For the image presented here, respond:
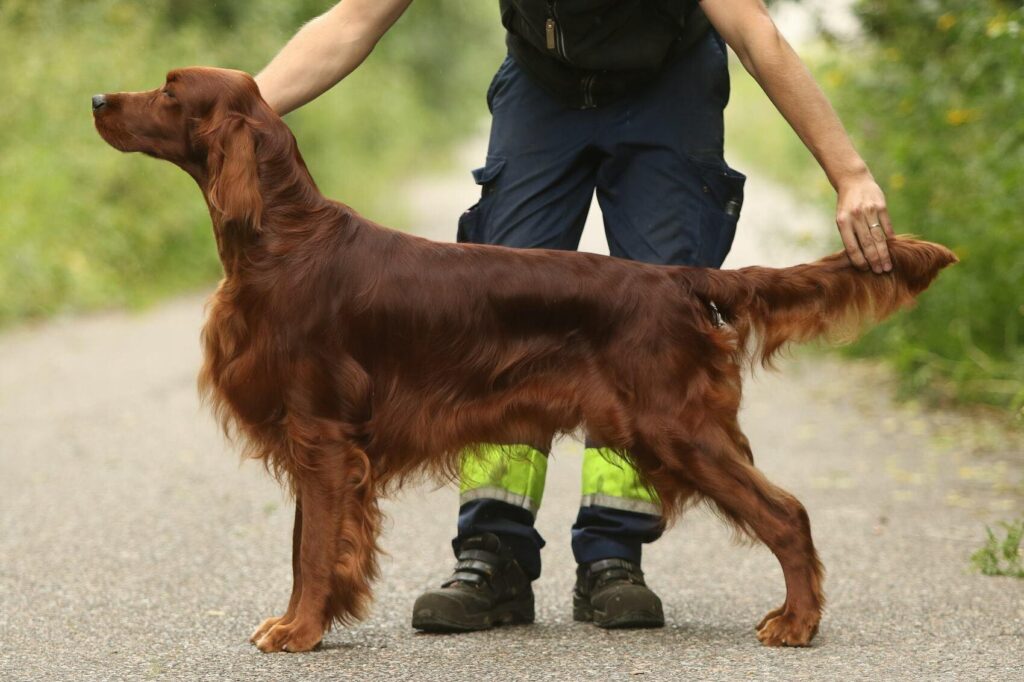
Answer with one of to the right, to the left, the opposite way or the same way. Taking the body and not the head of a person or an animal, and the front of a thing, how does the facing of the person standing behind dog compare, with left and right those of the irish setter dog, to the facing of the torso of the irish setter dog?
to the left

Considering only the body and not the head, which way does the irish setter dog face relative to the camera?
to the viewer's left

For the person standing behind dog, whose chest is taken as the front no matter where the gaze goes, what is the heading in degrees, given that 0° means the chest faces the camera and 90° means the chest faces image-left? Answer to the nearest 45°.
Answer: approximately 0°

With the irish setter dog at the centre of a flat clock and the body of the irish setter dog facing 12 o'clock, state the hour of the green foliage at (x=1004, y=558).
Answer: The green foliage is roughly at 5 o'clock from the irish setter dog.

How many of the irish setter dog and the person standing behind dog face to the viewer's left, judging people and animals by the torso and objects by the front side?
1

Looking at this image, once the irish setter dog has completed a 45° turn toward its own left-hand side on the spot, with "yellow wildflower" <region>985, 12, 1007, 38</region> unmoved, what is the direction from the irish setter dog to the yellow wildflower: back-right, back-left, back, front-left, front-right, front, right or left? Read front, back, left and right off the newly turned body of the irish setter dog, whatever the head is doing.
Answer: back
